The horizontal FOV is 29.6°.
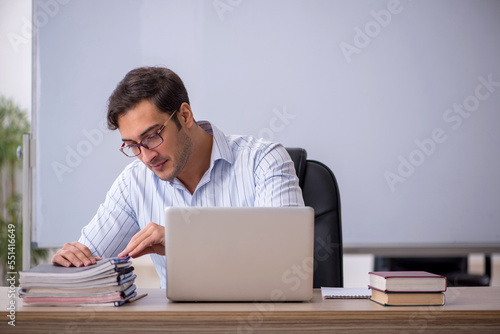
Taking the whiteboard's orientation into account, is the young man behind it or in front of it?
in front

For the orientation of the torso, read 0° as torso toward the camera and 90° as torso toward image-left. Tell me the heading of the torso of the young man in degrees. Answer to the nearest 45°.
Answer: approximately 45°

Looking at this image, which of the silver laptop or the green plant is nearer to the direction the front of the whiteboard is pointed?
the silver laptop

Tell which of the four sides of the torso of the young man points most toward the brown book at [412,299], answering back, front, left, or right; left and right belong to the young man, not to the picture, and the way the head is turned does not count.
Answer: left

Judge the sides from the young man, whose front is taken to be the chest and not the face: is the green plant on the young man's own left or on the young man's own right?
on the young man's own right

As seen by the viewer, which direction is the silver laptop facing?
away from the camera

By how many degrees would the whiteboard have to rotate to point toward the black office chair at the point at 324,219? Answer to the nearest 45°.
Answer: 0° — it already faces it

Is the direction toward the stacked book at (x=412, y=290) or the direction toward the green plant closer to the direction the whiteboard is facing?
the stacked book

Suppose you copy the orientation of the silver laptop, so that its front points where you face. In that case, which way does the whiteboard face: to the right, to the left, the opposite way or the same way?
the opposite way

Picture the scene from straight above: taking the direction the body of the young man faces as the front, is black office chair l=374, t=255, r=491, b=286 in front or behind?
behind

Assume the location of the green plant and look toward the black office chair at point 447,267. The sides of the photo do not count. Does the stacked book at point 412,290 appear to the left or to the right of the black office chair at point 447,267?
right
